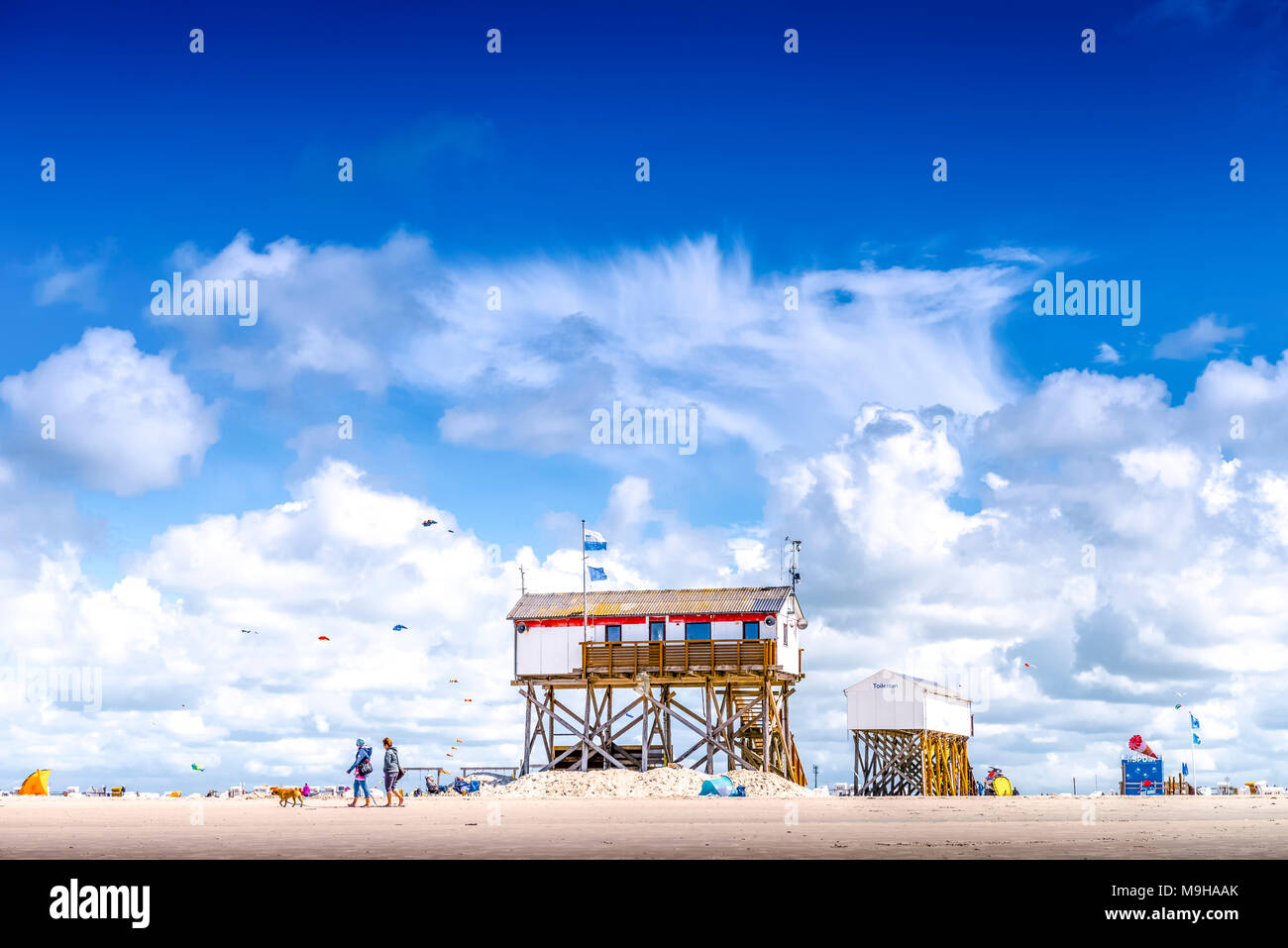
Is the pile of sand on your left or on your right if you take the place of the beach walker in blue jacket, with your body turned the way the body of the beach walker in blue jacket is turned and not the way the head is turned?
on your right

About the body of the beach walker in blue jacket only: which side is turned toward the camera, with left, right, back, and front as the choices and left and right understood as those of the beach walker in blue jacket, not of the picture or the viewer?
left
